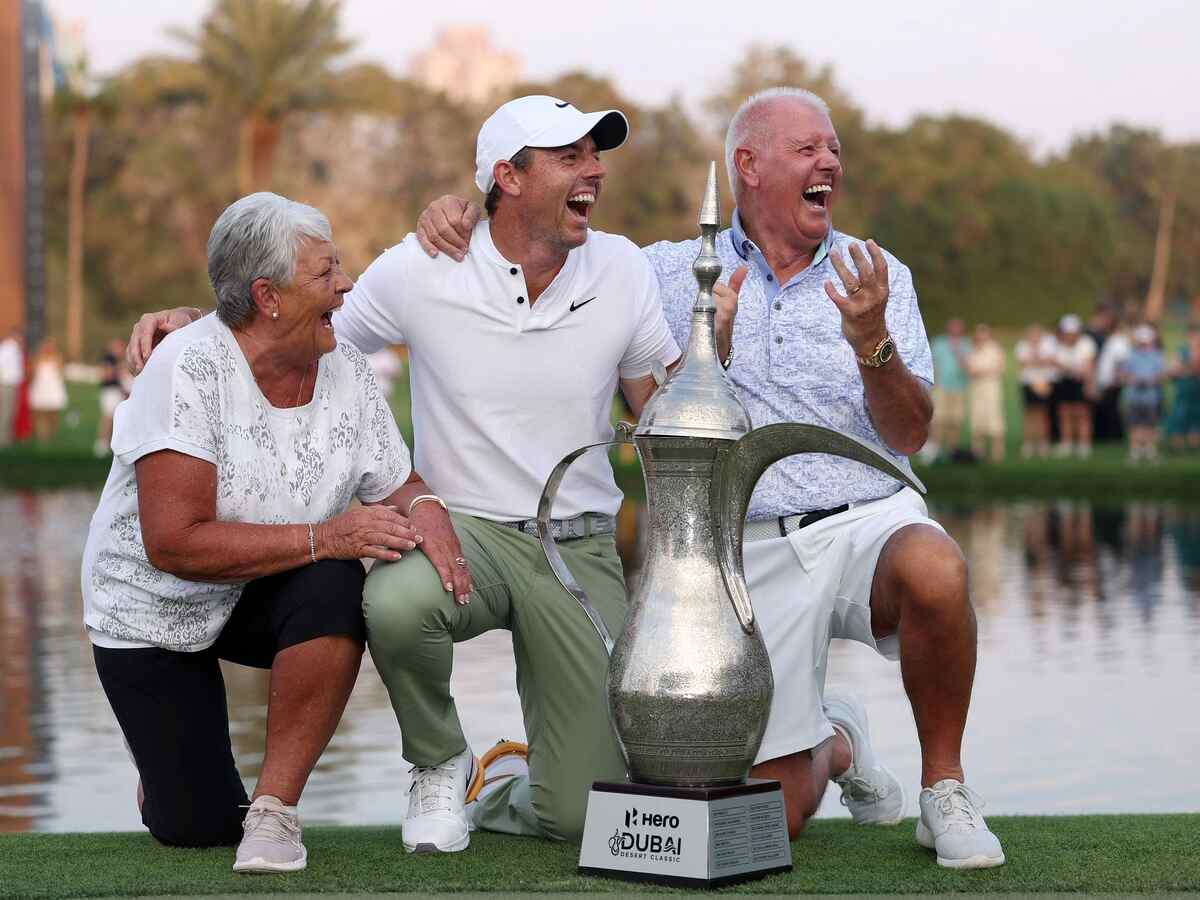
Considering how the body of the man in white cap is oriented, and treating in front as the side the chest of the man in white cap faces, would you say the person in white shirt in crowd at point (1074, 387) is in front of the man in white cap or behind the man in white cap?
behind

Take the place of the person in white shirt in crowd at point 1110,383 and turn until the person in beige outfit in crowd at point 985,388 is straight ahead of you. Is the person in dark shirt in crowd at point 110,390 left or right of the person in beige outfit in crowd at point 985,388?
right

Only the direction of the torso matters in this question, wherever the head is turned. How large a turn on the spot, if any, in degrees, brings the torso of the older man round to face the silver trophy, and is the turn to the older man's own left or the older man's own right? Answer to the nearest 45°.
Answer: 0° — they already face it

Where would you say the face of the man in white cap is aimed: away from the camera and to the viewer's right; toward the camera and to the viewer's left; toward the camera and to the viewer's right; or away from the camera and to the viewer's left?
toward the camera and to the viewer's right

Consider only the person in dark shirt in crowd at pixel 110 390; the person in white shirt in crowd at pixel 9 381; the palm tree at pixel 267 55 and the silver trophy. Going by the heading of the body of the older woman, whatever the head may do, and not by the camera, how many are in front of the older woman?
1

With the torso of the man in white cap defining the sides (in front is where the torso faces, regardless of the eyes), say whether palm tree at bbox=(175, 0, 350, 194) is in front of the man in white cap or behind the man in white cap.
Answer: behind

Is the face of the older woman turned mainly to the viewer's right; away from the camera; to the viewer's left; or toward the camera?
to the viewer's right

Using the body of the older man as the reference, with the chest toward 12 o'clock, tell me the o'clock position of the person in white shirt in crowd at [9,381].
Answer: The person in white shirt in crowd is roughly at 5 o'clock from the older man.

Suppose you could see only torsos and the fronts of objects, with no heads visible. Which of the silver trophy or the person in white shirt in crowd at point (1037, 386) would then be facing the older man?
the person in white shirt in crowd

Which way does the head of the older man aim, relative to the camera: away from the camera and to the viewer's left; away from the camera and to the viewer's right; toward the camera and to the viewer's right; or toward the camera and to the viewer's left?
toward the camera and to the viewer's right

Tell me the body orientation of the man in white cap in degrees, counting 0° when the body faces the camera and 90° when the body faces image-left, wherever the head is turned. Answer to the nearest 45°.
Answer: approximately 0°
